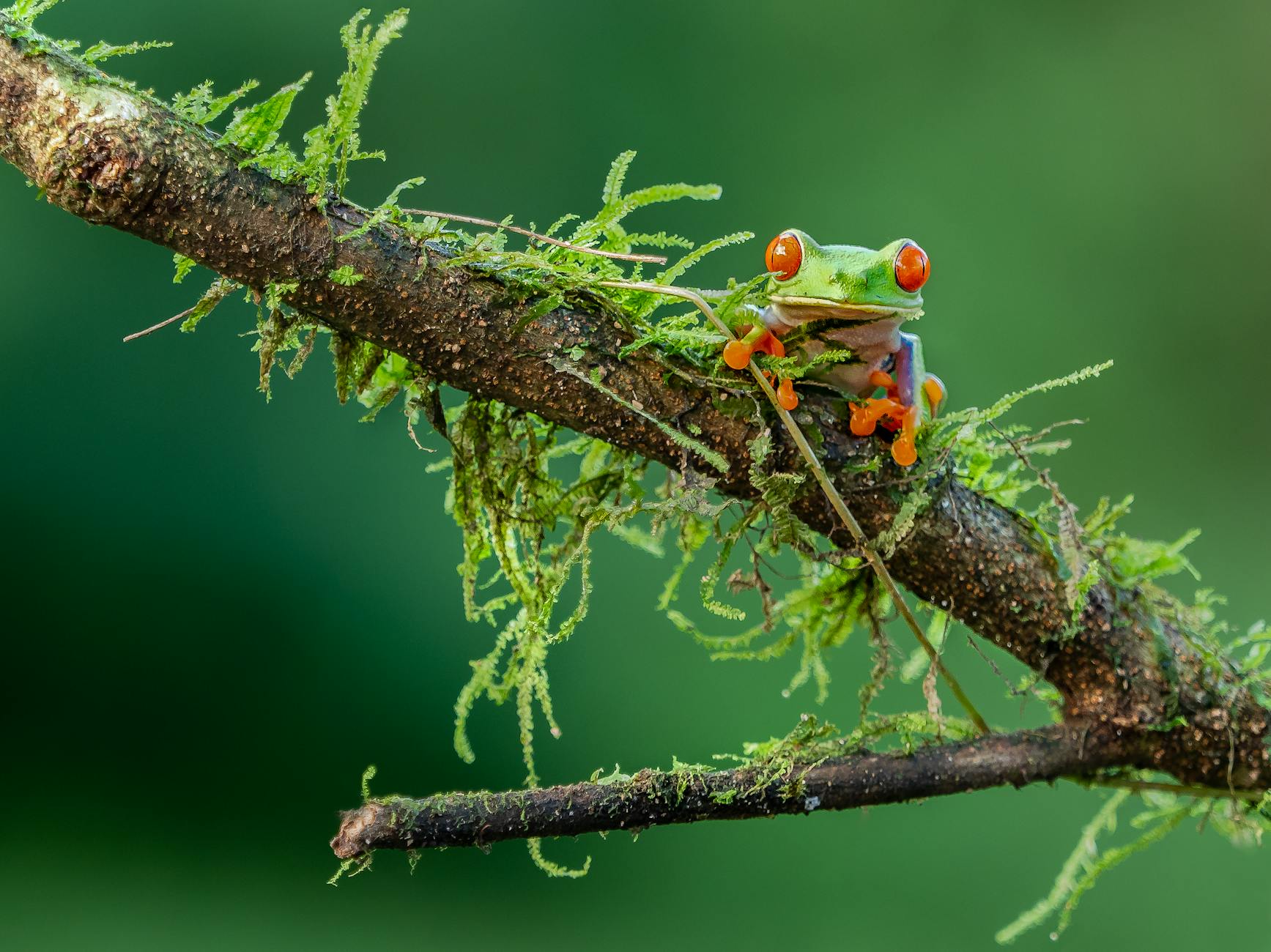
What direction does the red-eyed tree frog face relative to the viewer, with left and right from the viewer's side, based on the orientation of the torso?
facing the viewer
